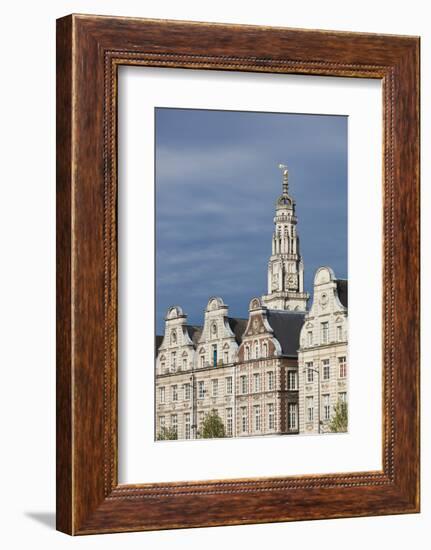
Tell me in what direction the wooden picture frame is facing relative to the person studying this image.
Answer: facing the viewer and to the right of the viewer
